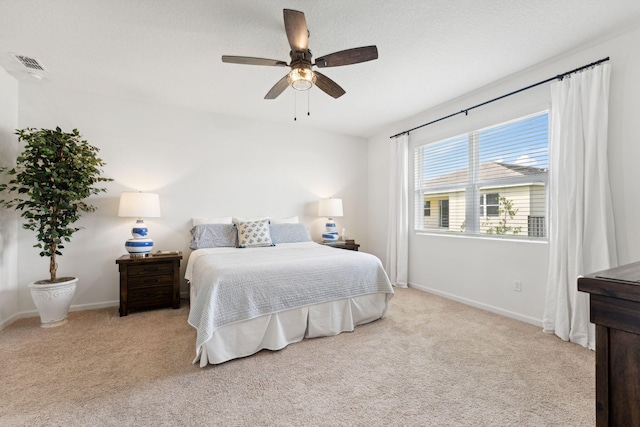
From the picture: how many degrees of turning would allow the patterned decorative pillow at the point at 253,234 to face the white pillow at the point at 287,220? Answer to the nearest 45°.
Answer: approximately 135° to its left

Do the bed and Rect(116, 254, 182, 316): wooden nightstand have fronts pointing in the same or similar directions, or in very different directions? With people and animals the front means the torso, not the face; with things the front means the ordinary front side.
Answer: same or similar directions

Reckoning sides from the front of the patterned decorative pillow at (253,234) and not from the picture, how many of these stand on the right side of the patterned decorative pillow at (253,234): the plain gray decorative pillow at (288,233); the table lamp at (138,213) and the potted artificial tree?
2

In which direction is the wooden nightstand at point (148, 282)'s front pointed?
toward the camera

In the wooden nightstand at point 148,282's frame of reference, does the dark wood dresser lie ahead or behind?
ahead

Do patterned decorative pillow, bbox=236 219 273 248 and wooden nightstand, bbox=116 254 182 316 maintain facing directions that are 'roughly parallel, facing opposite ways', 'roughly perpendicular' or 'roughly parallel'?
roughly parallel

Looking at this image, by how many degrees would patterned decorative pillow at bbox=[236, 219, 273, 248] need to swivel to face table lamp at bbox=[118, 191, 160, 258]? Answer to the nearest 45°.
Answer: approximately 90° to its right

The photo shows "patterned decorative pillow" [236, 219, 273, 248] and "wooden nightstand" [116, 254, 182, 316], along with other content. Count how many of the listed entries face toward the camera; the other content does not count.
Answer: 2

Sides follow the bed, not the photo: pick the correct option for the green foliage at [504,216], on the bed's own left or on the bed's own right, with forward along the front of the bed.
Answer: on the bed's own left

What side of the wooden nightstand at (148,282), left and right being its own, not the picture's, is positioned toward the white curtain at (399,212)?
left

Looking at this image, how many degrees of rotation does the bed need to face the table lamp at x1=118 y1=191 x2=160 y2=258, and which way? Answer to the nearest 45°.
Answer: approximately 180°

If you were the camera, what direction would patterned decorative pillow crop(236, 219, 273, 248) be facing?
facing the viewer

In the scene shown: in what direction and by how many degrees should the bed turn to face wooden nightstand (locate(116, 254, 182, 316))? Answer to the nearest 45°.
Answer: approximately 180°
